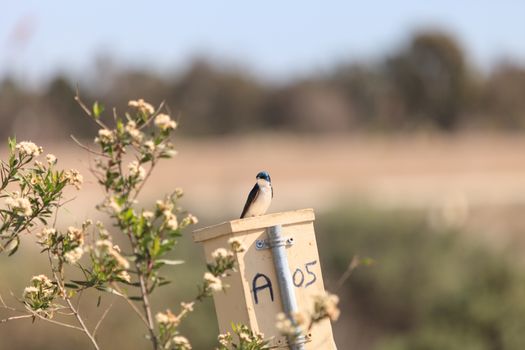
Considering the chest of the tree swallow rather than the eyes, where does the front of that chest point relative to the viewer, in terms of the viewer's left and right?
facing the viewer and to the right of the viewer

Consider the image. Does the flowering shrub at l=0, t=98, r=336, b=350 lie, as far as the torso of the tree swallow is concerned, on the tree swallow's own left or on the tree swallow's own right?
on the tree swallow's own right
